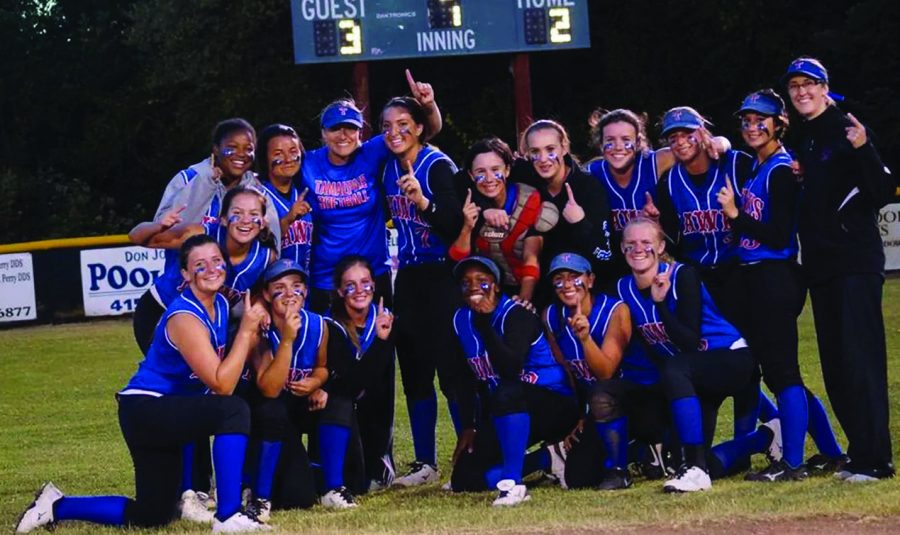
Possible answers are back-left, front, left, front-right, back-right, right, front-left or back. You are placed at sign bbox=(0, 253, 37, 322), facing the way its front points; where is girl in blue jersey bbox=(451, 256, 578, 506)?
front

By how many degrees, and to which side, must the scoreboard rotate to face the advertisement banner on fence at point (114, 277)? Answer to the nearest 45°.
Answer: approximately 90° to its right

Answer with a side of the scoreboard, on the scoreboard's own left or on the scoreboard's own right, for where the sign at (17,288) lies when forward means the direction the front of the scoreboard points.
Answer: on the scoreboard's own right

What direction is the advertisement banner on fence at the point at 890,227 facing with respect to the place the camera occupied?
facing the viewer

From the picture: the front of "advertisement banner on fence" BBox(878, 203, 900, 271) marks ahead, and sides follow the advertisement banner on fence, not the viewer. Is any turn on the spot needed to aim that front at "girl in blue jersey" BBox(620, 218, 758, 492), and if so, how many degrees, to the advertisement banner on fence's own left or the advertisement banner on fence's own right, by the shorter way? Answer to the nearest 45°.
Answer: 0° — it already faces them

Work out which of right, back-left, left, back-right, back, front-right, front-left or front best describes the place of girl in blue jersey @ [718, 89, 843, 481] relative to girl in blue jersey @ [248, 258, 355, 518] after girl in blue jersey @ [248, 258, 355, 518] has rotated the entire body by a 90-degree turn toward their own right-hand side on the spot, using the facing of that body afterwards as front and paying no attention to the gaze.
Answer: back

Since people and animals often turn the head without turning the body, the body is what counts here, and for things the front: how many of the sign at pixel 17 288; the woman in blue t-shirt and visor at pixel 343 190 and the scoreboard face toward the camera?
3

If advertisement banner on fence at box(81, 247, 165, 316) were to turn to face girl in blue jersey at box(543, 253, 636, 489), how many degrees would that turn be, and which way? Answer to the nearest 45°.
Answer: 0° — it already faces them

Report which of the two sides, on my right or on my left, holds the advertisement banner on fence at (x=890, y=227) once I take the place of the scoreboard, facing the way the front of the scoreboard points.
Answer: on my left

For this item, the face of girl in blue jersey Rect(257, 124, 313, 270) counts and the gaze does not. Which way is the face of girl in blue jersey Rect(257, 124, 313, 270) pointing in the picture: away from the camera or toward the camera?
toward the camera

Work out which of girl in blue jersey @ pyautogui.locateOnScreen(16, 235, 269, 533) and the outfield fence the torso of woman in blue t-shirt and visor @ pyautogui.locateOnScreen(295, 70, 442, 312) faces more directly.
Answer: the girl in blue jersey

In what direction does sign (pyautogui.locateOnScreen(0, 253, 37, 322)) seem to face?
toward the camera
